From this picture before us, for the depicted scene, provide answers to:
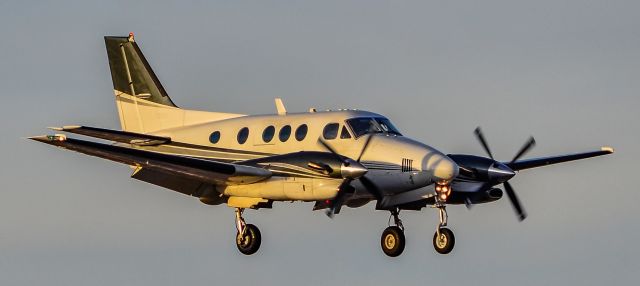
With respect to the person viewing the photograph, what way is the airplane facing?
facing the viewer and to the right of the viewer

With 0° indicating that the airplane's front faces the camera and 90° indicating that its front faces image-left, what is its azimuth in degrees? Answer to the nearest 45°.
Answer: approximately 315°
